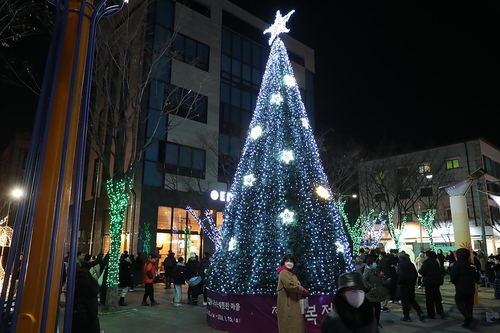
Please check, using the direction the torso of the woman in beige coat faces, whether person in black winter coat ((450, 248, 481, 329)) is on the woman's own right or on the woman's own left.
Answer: on the woman's own left

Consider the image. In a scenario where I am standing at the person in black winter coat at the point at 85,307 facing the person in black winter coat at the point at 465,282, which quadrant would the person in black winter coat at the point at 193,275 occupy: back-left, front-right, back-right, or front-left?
front-left

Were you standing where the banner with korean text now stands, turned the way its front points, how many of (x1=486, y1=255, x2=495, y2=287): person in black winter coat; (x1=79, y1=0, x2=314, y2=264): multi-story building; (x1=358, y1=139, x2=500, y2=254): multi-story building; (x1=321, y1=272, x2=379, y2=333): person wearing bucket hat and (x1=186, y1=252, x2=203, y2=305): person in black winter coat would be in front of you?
1

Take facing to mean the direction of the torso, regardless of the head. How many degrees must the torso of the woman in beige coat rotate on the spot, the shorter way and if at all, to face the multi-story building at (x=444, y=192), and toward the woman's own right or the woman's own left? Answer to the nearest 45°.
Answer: approximately 90° to the woman's own left

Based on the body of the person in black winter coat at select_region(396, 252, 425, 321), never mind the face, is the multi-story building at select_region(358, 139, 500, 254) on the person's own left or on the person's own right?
on the person's own right

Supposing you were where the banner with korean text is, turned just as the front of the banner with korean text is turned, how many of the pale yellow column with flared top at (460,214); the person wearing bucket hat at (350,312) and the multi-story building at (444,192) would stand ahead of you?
1

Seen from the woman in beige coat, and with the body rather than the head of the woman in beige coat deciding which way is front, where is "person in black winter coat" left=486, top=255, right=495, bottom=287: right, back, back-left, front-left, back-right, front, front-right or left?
left

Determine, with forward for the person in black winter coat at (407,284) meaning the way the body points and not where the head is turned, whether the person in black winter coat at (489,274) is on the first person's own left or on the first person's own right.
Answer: on the first person's own right

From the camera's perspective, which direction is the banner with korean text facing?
toward the camera

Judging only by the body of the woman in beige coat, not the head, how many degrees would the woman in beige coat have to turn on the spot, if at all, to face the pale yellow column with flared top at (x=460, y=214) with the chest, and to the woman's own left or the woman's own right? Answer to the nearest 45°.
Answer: approximately 90° to the woman's own left
